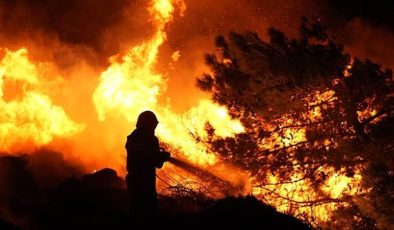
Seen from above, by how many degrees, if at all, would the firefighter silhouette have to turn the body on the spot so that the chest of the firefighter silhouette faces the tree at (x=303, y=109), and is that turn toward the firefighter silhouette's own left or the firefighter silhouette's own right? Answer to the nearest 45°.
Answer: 0° — they already face it

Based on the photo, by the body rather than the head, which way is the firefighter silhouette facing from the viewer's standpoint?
to the viewer's right
